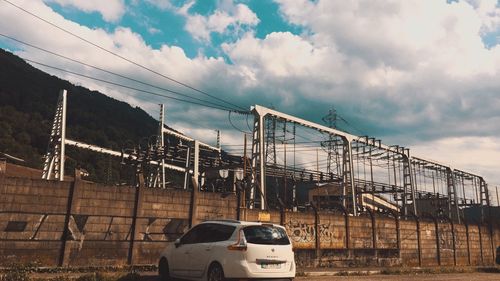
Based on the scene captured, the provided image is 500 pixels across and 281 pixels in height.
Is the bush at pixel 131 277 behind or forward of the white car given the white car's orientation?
forward

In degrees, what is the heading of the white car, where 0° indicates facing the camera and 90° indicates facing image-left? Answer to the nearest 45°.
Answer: approximately 135°

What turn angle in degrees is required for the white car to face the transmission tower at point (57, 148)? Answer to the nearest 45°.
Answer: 0° — it already faces it

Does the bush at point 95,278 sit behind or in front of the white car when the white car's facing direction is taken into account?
in front
